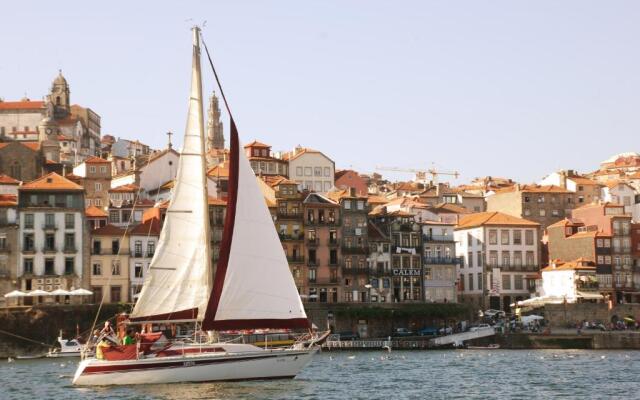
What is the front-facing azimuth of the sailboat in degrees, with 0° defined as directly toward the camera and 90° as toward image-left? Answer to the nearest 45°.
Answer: approximately 270°
